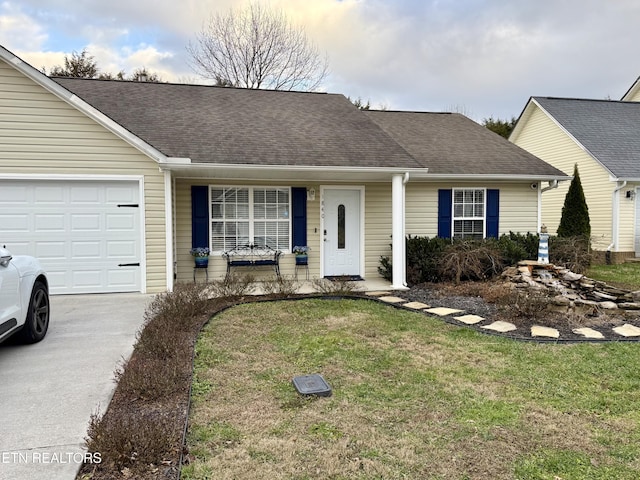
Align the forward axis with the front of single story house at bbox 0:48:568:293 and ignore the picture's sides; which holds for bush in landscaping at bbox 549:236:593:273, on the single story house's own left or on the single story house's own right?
on the single story house's own left

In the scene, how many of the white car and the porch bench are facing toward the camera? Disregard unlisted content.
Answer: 1

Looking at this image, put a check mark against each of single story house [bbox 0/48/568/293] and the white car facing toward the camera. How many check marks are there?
1

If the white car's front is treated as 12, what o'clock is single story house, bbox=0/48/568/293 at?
The single story house is roughly at 12 o'clock from the white car.

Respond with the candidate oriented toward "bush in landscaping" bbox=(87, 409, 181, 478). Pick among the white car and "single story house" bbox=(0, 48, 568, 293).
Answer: the single story house

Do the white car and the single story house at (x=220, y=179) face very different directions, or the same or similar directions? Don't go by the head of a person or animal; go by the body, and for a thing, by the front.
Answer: very different directions

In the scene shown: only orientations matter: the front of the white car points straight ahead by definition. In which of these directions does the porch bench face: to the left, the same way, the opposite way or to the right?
the opposite way
